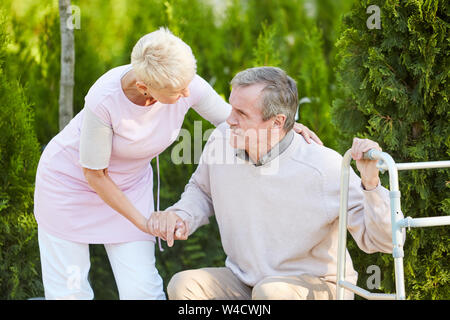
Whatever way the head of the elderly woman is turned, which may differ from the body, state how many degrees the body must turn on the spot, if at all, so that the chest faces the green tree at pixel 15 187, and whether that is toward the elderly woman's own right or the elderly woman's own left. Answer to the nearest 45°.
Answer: approximately 180°

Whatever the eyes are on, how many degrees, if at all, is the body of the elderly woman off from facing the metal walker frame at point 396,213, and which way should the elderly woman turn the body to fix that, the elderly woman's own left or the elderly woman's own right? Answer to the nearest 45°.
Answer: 0° — they already face it

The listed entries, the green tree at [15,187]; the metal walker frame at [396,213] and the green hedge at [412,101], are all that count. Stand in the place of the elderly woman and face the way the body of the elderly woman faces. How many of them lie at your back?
1

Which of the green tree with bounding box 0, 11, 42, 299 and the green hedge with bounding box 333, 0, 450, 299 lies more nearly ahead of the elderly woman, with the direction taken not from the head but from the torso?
the green hedge

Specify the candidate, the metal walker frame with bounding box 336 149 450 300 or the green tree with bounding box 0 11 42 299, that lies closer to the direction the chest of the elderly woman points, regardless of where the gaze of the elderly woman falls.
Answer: the metal walker frame

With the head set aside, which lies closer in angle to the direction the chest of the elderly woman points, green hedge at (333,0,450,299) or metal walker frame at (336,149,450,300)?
the metal walker frame

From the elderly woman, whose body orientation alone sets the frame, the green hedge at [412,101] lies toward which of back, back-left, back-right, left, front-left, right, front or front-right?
front-left

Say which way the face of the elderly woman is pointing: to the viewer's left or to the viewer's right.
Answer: to the viewer's right

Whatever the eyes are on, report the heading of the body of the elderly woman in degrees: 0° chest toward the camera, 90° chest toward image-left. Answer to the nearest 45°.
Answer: approximately 315°

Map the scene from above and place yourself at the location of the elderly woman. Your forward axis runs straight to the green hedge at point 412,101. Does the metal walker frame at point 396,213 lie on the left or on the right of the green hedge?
right

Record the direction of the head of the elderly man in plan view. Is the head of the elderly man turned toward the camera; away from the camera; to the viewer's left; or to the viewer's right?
to the viewer's left
